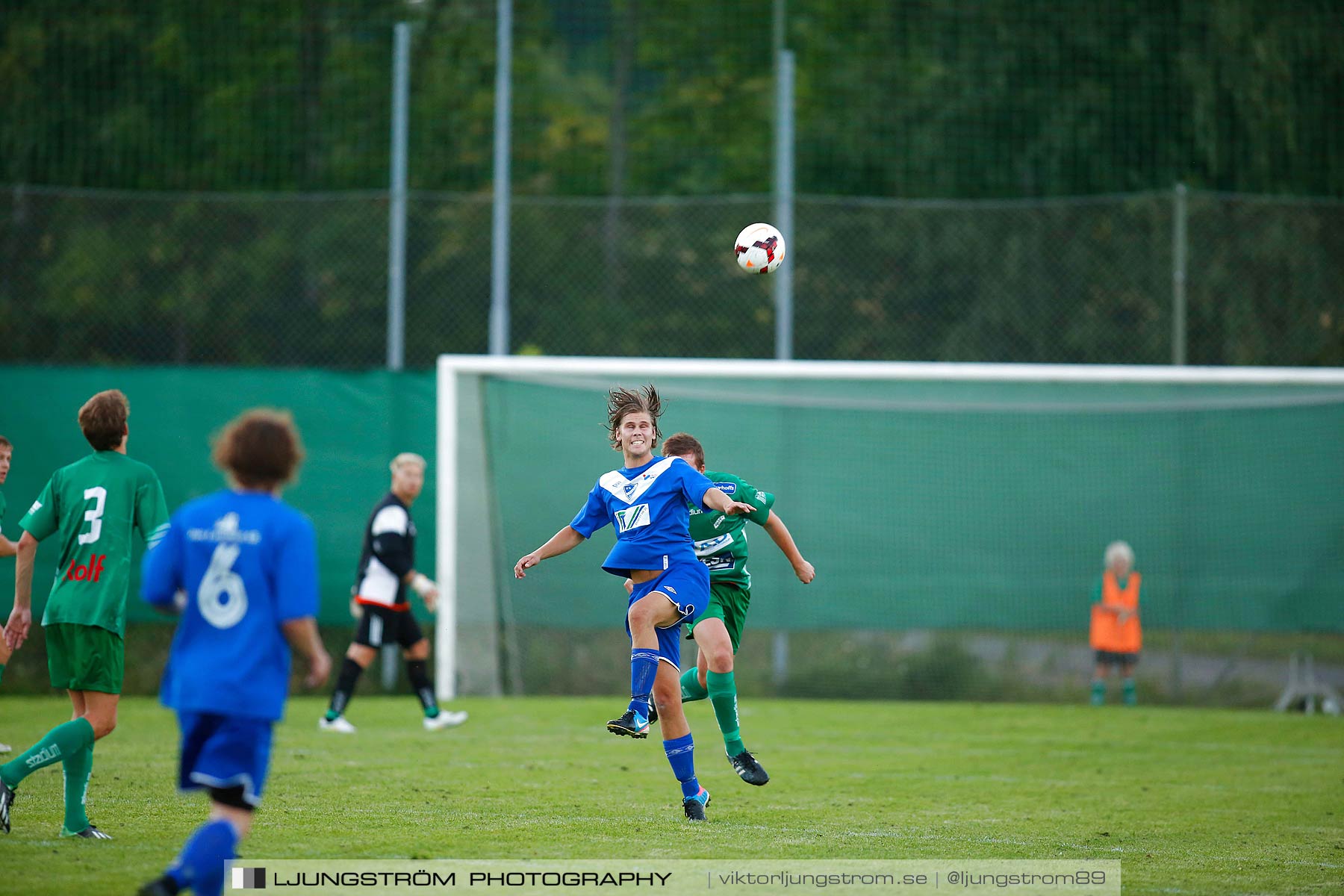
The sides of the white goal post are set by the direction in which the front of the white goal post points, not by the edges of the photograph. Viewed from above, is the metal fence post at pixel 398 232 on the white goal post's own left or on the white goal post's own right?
on the white goal post's own right

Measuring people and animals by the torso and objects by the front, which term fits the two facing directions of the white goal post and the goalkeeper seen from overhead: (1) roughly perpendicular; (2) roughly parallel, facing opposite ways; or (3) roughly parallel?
roughly perpendicular

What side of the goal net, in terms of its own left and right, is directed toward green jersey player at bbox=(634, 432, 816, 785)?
front

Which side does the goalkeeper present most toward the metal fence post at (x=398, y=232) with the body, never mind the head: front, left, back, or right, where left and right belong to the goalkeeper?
left

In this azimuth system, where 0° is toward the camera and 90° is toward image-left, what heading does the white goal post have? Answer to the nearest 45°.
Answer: approximately 0°

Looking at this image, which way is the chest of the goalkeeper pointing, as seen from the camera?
to the viewer's right

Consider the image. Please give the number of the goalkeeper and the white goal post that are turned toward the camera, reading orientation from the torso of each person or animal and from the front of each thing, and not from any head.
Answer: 1

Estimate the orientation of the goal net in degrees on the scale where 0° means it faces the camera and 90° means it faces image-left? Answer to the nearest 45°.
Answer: approximately 0°
